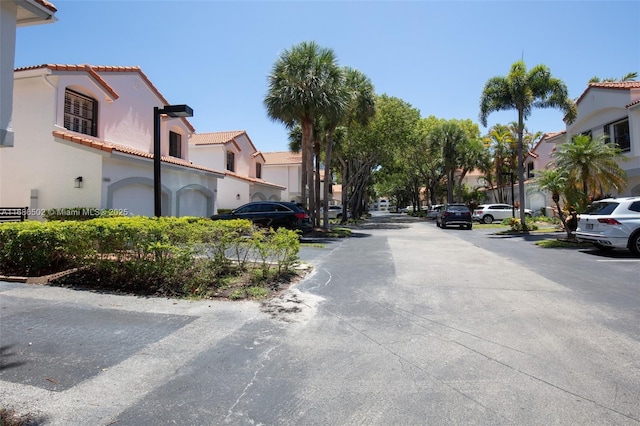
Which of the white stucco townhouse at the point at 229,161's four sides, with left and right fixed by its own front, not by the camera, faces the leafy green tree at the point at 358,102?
front

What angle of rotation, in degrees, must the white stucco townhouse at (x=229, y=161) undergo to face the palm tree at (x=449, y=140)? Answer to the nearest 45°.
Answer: approximately 45° to its left

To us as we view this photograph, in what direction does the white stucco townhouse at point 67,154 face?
facing the viewer and to the right of the viewer

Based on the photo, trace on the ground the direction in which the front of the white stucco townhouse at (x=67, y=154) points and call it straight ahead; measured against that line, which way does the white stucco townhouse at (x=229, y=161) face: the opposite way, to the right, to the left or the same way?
the same way

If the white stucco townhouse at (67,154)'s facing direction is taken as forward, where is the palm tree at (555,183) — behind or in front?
in front

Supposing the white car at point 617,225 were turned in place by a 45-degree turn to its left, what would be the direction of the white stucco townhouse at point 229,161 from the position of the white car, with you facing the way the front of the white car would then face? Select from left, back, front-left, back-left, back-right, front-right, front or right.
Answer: left

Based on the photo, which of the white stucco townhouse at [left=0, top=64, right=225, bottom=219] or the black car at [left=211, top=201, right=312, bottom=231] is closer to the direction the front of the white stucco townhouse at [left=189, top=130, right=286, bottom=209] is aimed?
the black car

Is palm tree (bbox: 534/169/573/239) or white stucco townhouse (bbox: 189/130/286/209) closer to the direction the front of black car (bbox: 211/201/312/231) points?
the white stucco townhouse

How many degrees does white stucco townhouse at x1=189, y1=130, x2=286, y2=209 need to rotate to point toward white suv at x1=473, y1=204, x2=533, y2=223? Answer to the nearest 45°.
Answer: approximately 45° to its left

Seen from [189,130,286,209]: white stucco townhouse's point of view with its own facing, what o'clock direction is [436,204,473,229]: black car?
The black car is roughly at 11 o'clock from the white stucco townhouse.

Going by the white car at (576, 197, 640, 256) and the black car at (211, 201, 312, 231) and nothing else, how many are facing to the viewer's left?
1

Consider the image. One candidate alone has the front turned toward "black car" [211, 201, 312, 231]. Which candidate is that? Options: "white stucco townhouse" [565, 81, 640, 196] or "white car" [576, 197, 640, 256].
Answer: the white stucco townhouse

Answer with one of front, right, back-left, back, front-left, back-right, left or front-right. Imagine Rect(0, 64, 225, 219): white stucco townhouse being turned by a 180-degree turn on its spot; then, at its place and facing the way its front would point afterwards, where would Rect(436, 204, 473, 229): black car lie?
back-right

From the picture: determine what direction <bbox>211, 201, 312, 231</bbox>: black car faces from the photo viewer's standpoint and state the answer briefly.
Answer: facing to the left of the viewer

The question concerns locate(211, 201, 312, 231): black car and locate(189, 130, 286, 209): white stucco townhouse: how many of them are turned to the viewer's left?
1

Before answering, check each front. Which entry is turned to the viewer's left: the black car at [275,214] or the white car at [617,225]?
the black car
